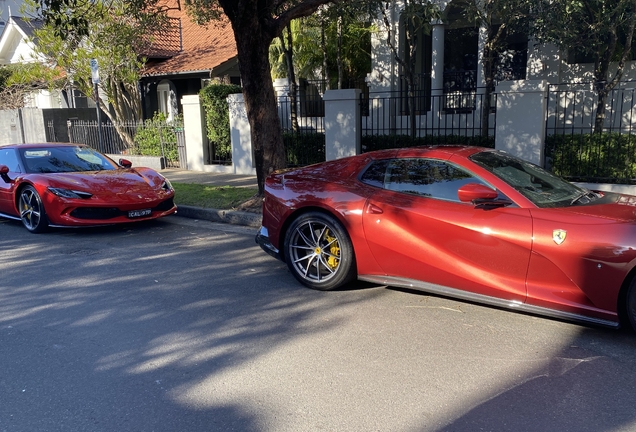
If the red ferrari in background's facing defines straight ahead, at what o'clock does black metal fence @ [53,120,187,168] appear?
The black metal fence is roughly at 8 o'clock from the red ferrari in background.

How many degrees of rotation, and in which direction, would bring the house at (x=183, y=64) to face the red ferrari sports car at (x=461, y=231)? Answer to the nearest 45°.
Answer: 0° — it already faces it

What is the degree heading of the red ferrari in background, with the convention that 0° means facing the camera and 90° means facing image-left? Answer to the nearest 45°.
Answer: approximately 315°

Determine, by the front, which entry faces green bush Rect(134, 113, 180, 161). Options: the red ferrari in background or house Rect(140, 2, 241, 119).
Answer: the house

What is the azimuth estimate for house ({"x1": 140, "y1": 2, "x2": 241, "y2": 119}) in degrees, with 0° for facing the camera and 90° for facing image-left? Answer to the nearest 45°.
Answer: approximately 0°

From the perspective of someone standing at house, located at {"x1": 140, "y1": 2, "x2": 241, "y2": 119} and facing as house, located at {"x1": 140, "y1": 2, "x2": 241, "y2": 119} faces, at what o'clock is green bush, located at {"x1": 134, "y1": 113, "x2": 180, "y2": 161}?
The green bush is roughly at 12 o'clock from the house.

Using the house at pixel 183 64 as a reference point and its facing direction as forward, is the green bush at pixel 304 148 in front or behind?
in front

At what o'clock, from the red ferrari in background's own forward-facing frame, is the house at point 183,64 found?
The house is roughly at 8 o'clock from the red ferrari in background.

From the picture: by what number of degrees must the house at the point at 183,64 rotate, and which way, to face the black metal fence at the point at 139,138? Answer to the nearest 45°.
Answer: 0° — it already faces it

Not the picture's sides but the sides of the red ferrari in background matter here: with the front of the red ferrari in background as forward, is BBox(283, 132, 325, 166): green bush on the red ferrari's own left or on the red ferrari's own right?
on the red ferrari's own left

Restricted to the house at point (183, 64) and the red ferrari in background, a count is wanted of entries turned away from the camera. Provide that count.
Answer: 0

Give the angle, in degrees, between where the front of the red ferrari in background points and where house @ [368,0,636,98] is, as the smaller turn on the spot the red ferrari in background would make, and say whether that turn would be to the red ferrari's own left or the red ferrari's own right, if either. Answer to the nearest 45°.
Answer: approximately 45° to the red ferrari's own left

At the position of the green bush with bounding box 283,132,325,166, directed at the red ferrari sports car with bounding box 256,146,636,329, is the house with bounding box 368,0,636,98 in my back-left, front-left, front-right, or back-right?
back-left

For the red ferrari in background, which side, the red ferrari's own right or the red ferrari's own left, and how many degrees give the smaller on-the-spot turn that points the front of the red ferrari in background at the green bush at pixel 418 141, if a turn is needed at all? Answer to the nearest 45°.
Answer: approximately 45° to the red ferrari's own left
